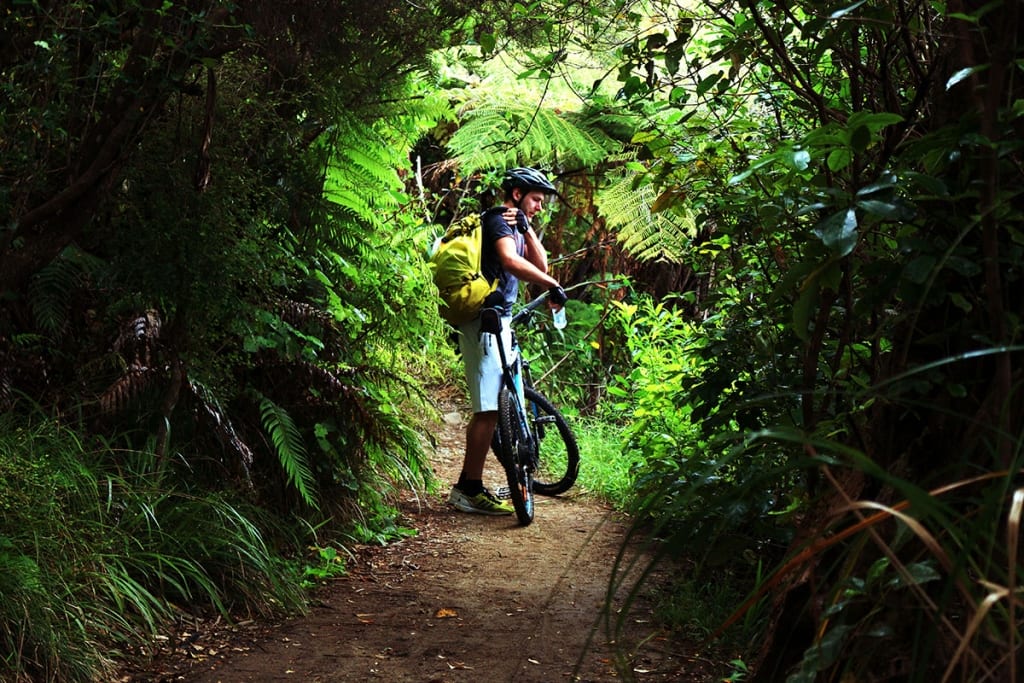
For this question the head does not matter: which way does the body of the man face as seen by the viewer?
to the viewer's right
